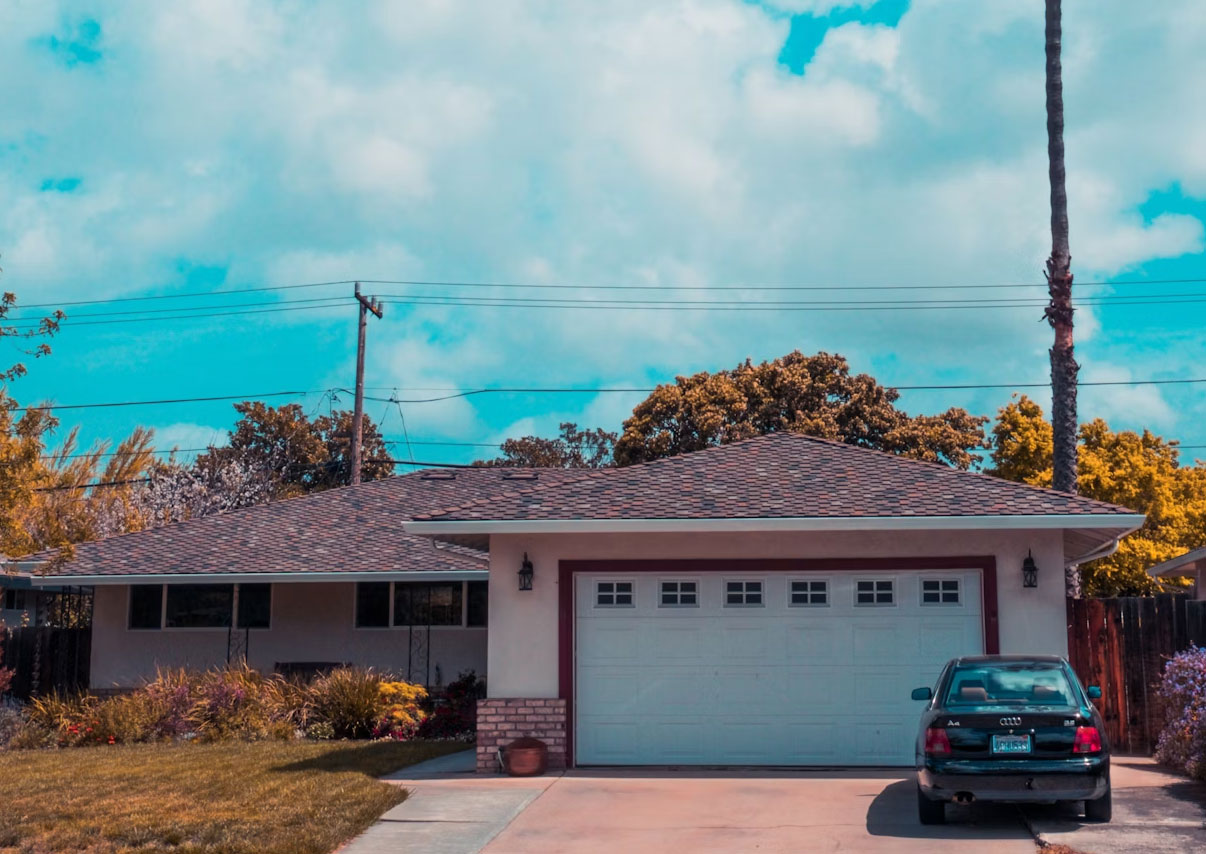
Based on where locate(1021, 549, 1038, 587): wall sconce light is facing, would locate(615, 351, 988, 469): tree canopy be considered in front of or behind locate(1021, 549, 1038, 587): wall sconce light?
behind

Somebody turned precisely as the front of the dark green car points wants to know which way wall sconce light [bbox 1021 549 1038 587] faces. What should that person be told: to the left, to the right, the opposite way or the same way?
the opposite way

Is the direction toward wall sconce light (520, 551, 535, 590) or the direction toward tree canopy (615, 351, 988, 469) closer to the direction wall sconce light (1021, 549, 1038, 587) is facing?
the wall sconce light

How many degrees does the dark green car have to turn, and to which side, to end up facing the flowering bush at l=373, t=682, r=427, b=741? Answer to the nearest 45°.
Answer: approximately 45° to its left

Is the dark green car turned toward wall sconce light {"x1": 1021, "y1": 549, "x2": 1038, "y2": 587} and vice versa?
yes

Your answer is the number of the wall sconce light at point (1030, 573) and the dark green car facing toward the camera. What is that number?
1

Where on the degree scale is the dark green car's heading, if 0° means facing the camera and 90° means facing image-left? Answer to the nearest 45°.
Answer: approximately 180°

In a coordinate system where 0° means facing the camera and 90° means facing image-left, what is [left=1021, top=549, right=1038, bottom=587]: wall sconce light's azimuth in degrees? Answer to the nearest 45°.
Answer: approximately 0°

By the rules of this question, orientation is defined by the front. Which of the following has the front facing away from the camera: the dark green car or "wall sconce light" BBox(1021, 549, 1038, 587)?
the dark green car

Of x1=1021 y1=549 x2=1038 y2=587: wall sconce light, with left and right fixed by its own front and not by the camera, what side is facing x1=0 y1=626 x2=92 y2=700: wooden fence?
right
